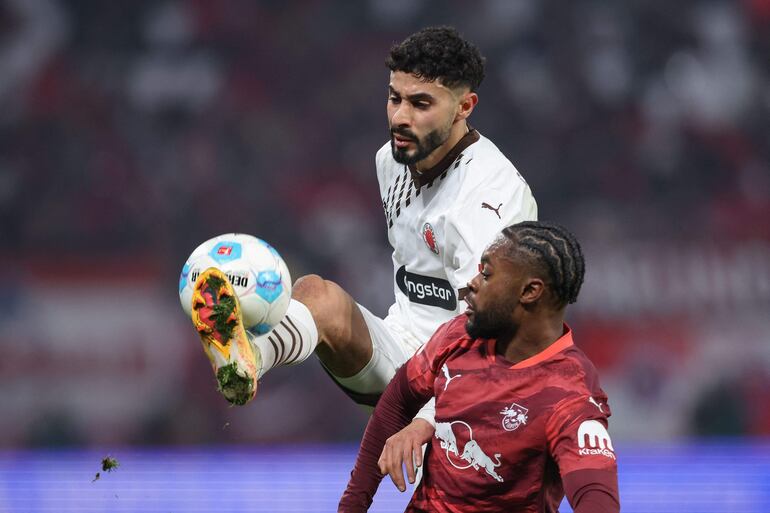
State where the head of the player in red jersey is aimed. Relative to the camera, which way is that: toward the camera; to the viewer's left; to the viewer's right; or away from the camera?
to the viewer's left

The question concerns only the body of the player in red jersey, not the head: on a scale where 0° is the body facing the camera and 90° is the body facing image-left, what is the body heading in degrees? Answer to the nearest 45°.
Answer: approximately 45°

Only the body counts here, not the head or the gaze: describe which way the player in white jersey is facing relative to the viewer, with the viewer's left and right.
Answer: facing the viewer and to the left of the viewer

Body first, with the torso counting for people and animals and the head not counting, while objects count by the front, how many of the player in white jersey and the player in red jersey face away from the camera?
0

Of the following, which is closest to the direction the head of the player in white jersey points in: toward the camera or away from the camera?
toward the camera

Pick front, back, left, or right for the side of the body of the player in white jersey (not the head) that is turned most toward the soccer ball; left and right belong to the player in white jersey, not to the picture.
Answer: front

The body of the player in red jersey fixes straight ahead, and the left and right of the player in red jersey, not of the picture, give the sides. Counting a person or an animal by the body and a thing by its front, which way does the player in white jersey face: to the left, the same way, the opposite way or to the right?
the same way
